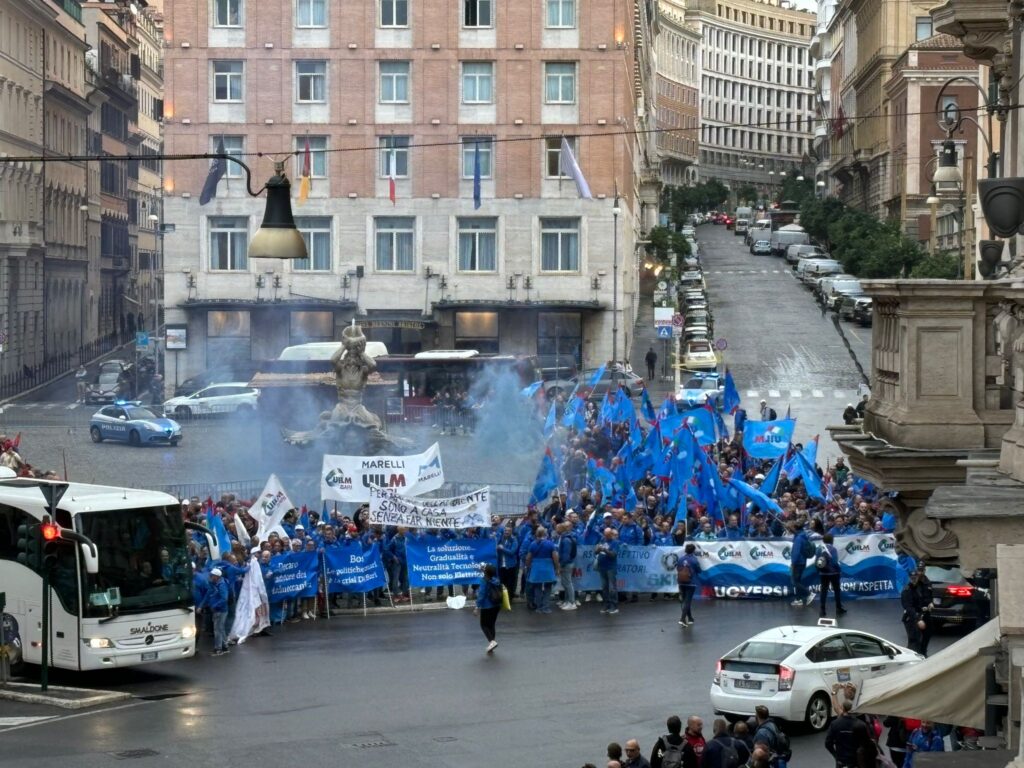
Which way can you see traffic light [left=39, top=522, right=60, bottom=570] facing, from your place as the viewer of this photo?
facing the viewer

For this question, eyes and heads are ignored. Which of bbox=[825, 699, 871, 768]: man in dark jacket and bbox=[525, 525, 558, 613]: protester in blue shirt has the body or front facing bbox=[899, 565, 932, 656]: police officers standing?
the man in dark jacket

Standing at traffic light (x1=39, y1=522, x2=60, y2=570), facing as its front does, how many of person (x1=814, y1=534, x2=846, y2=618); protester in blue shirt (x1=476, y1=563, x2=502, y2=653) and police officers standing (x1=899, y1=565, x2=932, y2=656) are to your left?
3

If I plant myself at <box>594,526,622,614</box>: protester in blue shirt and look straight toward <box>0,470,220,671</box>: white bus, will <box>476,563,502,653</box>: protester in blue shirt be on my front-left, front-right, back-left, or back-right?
front-left

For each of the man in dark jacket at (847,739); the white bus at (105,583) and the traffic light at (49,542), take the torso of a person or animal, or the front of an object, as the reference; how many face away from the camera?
1

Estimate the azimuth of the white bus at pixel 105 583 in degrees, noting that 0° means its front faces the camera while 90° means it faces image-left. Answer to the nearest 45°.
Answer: approximately 315°

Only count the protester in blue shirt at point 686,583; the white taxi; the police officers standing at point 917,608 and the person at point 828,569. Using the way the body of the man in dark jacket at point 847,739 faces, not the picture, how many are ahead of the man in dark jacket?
4

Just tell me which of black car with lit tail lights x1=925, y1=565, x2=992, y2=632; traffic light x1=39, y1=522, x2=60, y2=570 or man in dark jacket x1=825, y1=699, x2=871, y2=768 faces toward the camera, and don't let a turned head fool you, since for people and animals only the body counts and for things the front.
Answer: the traffic light

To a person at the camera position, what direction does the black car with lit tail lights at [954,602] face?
facing away from the viewer and to the right of the viewer

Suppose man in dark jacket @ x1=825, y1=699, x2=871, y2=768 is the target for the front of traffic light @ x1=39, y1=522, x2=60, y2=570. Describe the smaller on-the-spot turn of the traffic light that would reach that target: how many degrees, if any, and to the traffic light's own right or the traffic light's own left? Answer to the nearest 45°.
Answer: approximately 45° to the traffic light's own left

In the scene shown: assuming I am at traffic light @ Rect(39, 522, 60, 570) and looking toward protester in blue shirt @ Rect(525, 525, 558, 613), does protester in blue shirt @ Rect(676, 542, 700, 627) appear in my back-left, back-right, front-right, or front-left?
front-right

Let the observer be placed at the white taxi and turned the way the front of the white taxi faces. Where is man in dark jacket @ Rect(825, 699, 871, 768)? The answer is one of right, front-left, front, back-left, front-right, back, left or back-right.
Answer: back-right
